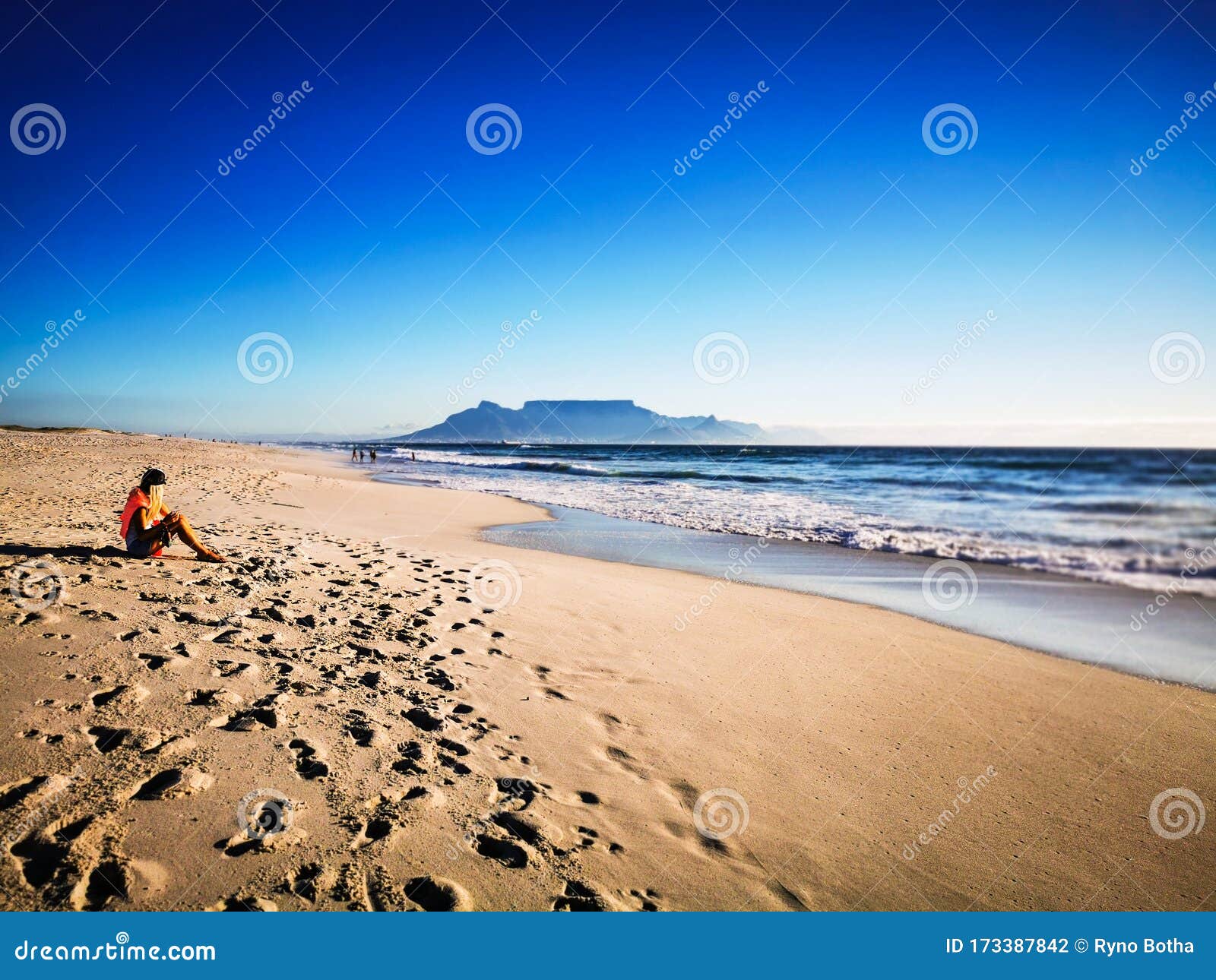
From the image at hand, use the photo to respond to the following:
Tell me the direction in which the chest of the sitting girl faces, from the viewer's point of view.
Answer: to the viewer's right

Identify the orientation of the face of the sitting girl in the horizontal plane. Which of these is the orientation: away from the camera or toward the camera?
away from the camera
